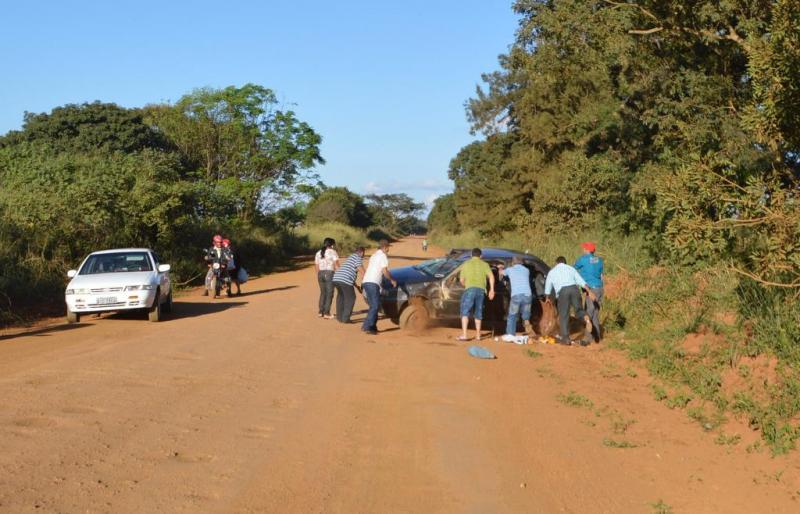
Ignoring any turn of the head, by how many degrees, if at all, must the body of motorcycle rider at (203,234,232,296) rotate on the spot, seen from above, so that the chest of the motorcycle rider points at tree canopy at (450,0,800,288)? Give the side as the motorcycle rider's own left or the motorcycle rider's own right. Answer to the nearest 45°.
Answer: approximately 45° to the motorcycle rider's own left

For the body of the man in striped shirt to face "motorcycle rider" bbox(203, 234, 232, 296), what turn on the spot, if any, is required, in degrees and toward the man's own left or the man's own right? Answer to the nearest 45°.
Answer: approximately 135° to the man's own left

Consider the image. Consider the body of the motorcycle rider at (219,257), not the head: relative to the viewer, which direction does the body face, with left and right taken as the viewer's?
facing the viewer

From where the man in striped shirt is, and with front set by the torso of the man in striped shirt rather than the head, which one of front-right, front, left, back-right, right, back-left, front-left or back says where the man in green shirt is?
front-right

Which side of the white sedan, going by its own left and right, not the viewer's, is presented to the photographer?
front

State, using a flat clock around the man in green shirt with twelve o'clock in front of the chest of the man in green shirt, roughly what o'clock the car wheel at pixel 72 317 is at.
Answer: The car wheel is roughly at 9 o'clock from the man in green shirt.

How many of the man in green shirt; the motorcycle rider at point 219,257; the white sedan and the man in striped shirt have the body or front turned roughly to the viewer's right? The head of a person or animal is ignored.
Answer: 1

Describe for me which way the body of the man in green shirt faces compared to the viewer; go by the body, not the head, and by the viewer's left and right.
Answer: facing away from the viewer

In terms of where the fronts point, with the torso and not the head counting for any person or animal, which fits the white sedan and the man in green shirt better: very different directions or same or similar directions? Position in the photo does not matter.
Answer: very different directions

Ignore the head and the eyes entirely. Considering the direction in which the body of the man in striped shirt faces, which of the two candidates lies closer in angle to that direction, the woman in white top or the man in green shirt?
the man in green shirt

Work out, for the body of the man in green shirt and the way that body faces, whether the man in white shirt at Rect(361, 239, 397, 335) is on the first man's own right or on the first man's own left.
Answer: on the first man's own left

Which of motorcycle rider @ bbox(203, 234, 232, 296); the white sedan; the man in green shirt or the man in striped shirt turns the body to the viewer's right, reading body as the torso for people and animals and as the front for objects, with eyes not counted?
the man in striped shirt

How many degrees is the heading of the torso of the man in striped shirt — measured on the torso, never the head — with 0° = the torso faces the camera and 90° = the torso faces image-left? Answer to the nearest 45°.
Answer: approximately 270°

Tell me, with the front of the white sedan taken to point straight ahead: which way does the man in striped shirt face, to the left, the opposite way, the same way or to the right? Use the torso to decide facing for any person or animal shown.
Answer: to the left

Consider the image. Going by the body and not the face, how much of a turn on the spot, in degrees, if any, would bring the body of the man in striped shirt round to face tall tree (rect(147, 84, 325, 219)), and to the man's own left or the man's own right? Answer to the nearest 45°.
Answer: approximately 90° to the man's own left

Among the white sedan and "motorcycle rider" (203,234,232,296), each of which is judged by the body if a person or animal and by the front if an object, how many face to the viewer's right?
0

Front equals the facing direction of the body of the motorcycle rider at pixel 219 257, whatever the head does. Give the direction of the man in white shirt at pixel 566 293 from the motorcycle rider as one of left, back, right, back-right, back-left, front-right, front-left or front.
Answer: front-left

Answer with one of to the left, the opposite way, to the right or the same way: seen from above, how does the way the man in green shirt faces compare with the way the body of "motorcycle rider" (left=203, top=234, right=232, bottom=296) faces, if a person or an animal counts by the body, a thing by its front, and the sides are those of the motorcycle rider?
the opposite way
